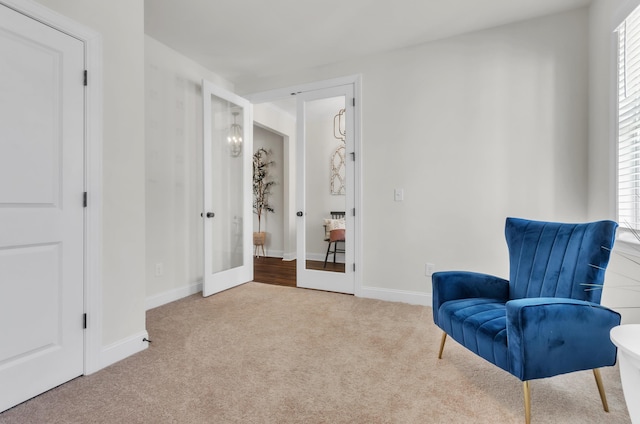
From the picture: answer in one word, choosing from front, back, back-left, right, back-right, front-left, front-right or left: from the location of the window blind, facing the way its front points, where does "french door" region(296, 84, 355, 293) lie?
front

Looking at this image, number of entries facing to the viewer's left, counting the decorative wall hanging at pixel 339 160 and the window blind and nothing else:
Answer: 1

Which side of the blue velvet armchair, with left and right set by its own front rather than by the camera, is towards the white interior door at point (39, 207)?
front

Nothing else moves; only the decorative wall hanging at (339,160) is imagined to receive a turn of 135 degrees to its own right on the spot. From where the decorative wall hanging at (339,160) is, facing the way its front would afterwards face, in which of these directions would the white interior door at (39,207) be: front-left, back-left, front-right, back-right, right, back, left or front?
left

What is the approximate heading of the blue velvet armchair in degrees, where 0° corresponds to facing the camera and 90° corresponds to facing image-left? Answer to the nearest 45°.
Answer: approximately 45°

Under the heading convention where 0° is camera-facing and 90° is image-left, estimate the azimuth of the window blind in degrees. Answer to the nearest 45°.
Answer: approximately 90°

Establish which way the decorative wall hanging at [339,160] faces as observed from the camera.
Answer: facing the viewer

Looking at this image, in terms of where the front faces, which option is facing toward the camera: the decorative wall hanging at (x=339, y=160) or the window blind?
the decorative wall hanging

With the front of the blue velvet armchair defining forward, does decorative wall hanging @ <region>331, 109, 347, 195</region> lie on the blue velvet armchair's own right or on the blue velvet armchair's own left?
on the blue velvet armchair's own right

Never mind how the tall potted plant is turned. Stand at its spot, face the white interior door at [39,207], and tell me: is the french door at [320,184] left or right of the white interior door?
left

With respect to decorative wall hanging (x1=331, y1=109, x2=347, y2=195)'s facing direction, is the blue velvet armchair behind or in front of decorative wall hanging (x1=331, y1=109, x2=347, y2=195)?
in front

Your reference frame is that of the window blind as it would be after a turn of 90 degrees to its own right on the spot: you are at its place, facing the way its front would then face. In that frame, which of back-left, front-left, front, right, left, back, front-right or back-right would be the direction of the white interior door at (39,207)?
back-left
